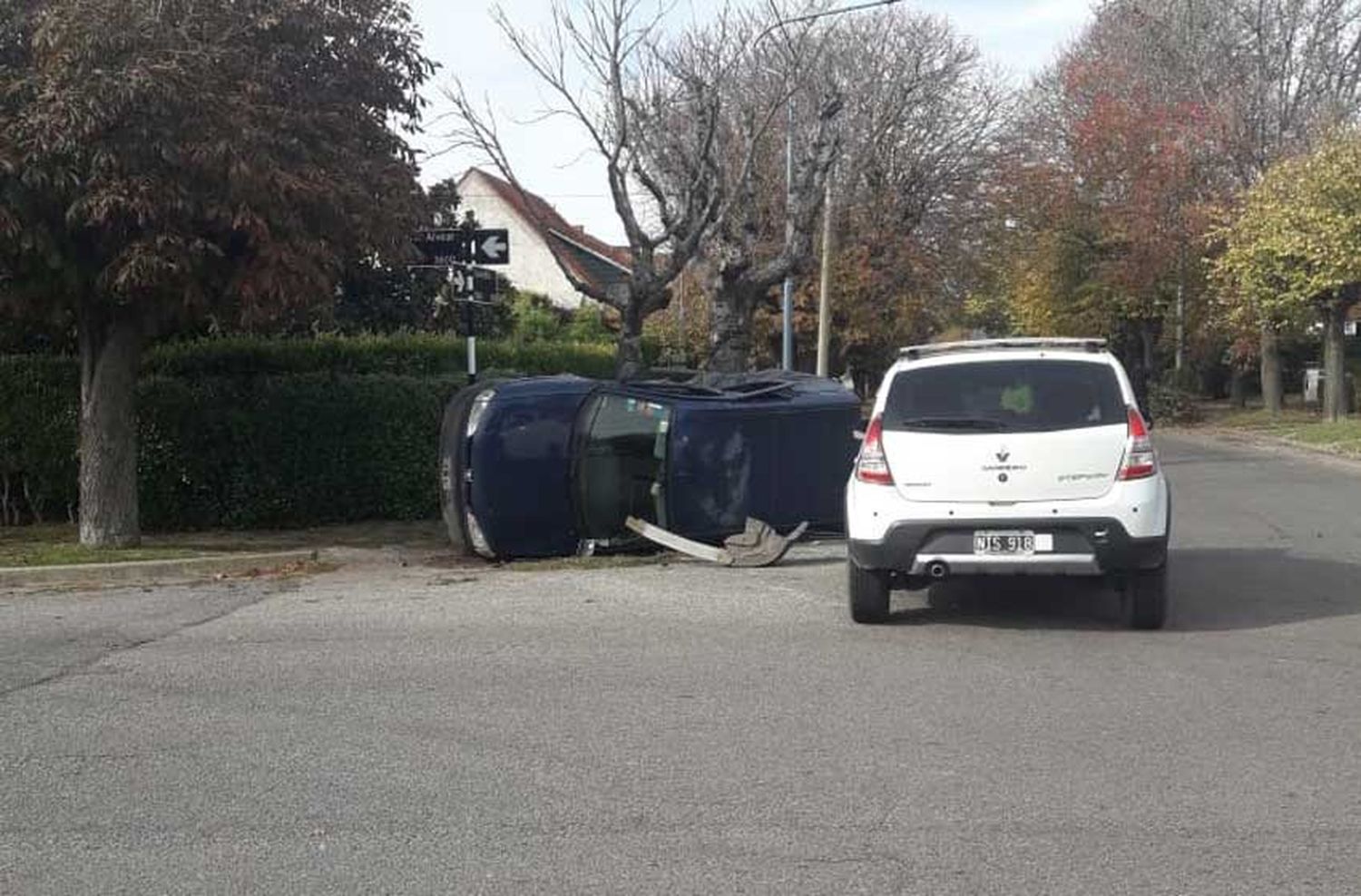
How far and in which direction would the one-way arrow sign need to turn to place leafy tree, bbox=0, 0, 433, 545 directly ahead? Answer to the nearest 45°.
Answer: approximately 45° to its right

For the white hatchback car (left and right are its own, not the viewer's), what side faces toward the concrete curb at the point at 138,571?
left

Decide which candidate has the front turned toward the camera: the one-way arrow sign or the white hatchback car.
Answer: the one-way arrow sign

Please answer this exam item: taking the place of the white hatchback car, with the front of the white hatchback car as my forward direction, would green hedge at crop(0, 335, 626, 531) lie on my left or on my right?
on my left

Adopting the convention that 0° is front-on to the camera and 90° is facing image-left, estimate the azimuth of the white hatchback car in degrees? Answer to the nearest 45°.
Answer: approximately 180°

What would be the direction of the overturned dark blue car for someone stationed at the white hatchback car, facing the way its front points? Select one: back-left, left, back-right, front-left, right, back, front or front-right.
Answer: front-left

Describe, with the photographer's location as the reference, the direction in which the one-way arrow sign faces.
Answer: facing the viewer

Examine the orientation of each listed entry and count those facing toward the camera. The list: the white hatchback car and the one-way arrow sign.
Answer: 1

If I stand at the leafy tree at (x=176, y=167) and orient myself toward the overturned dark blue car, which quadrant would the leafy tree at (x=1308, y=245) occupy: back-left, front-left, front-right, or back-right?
front-left

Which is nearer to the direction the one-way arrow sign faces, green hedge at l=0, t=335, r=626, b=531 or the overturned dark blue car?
the overturned dark blue car

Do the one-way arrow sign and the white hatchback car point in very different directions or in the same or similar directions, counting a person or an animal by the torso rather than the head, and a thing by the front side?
very different directions
